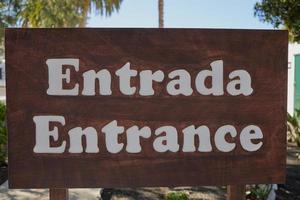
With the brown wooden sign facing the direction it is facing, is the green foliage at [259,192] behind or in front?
behind

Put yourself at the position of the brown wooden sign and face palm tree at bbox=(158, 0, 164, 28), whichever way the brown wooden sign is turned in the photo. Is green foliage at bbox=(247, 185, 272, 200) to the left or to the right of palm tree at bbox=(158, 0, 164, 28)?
right

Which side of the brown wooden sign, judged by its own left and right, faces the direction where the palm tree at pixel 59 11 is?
back

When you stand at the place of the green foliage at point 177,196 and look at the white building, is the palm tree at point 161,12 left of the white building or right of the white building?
left

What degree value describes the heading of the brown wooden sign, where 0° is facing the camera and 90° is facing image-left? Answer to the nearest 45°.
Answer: approximately 0°

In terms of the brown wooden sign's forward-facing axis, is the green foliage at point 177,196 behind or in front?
behind

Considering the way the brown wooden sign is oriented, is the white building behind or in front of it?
behind

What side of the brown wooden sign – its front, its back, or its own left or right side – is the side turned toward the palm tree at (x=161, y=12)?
back
